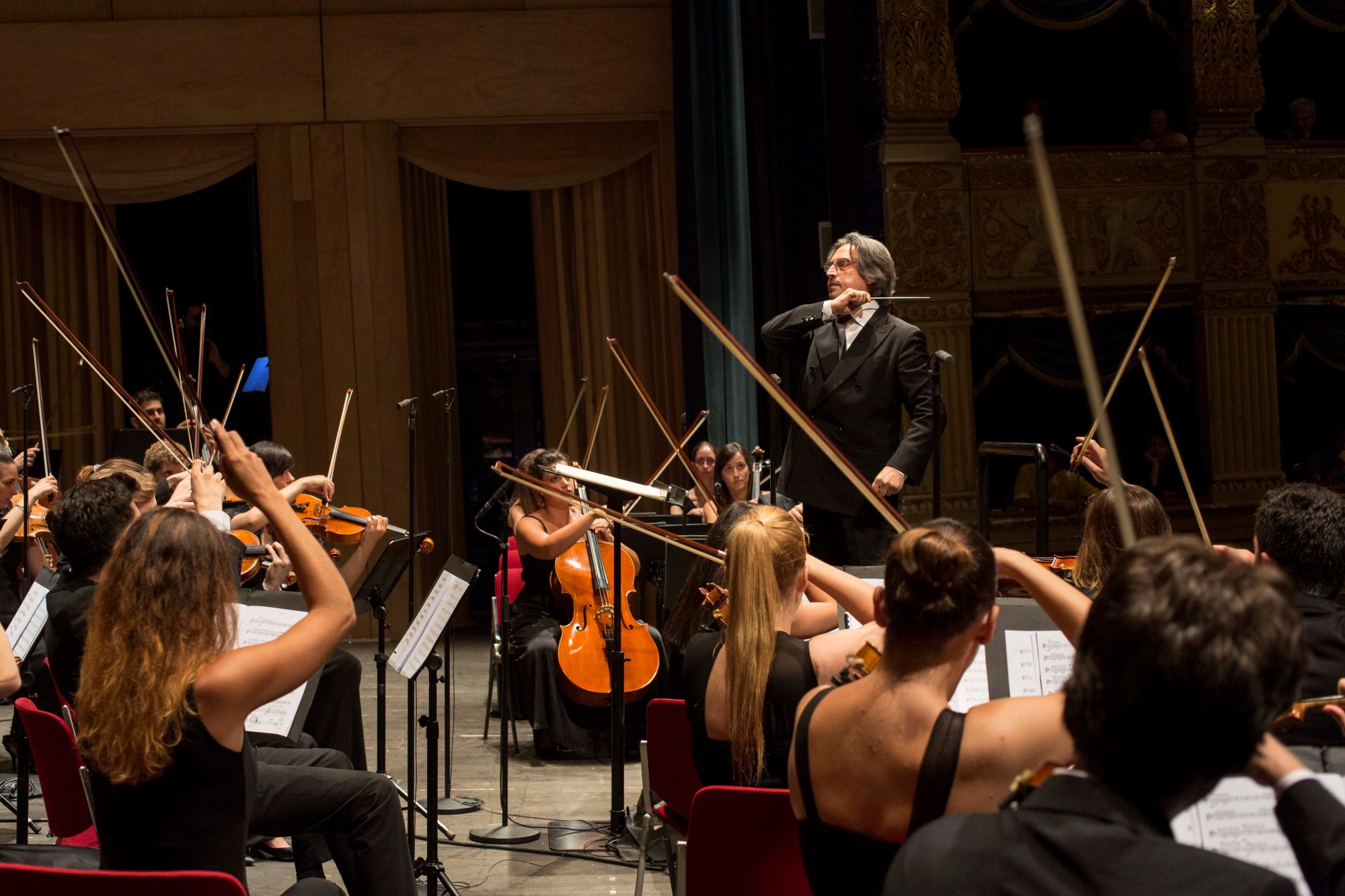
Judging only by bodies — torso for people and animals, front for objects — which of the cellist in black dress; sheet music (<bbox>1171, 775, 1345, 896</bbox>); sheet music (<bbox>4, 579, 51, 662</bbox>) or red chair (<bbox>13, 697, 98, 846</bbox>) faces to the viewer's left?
sheet music (<bbox>4, 579, 51, 662</bbox>)

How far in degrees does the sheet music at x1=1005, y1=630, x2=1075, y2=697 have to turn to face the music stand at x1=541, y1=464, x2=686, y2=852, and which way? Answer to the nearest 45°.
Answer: approximately 135° to its right

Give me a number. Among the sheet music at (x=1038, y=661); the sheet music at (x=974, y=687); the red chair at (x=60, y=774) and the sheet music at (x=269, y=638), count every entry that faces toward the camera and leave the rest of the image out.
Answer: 3

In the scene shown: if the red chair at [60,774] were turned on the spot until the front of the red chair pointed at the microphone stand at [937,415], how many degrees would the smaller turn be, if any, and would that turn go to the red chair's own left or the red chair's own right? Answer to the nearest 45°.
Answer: approximately 45° to the red chair's own right

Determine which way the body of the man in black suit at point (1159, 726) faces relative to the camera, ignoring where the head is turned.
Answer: away from the camera

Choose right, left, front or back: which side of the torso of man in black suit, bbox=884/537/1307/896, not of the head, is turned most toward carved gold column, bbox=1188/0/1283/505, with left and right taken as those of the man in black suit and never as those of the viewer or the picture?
front

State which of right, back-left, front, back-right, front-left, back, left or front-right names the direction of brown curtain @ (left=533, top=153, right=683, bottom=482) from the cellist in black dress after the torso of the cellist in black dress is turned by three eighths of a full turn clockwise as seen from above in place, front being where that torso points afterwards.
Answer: right

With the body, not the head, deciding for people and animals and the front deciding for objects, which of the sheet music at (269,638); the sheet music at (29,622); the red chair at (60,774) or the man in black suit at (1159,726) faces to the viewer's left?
the sheet music at (29,622)

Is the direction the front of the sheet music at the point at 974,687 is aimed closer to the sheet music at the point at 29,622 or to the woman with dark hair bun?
the woman with dark hair bun

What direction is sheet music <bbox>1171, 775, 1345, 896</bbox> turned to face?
toward the camera

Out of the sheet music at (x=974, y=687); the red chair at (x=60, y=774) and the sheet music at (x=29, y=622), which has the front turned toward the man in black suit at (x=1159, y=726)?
the sheet music at (x=974, y=687)

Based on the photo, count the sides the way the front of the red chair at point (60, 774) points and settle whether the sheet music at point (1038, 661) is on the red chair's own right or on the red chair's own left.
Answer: on the red chair's own right

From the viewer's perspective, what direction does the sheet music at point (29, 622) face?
to the viewer's left

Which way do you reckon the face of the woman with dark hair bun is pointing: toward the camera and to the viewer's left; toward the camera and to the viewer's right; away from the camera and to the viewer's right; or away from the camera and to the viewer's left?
away from the camera and to the viewer's left

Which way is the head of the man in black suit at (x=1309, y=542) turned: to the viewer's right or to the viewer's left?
to the viewer's left
